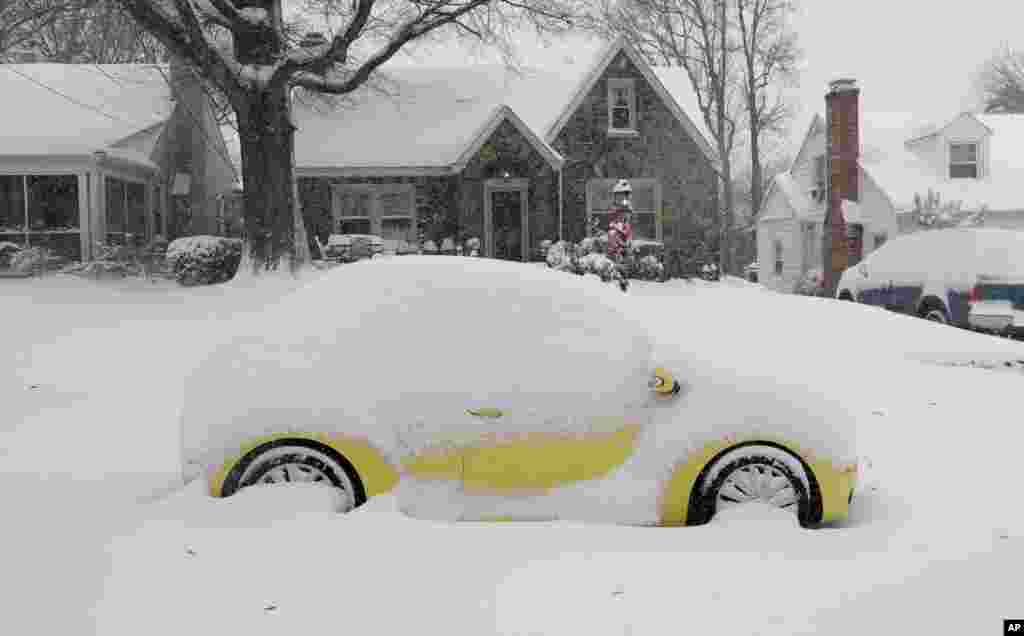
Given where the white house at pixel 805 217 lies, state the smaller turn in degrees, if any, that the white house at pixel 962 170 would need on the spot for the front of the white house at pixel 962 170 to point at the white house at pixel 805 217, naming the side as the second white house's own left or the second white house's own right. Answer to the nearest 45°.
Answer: approximately 135° to the second white house's own right

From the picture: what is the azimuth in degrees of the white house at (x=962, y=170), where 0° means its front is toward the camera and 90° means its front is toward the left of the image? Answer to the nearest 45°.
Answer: approximately 0°

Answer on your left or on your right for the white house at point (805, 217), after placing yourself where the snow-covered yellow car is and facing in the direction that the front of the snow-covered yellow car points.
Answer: on your left

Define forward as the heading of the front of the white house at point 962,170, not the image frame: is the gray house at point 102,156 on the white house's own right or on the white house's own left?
on the white house's own right

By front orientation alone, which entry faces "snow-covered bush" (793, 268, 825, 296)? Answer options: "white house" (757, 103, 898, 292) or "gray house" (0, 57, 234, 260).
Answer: "white house" (757, 103, 898, 292)

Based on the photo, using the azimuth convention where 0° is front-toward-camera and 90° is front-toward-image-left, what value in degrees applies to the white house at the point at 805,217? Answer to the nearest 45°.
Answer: approximately 0°

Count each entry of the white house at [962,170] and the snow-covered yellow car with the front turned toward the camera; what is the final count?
1

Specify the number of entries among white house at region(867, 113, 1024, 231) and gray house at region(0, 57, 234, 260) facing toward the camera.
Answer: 2

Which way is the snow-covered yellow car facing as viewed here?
to the viewer's right

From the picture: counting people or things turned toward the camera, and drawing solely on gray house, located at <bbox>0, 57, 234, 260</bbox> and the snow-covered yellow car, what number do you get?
1

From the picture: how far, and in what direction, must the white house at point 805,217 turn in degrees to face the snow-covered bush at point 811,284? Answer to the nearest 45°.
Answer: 0° — it already faces it
